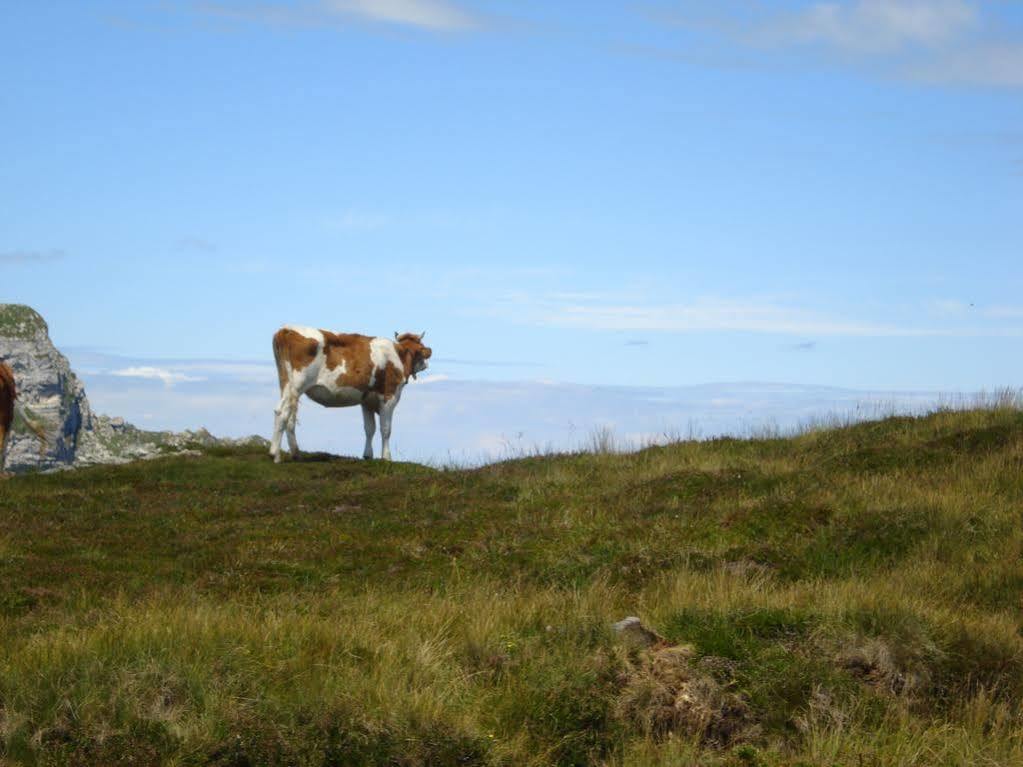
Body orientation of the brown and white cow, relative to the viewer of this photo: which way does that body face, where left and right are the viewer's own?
facing to the right of the viewer
